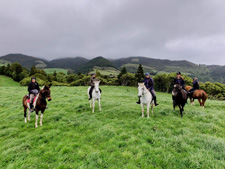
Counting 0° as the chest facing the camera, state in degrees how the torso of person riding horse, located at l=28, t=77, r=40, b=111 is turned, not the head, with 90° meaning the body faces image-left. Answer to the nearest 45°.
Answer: approximately 315°
